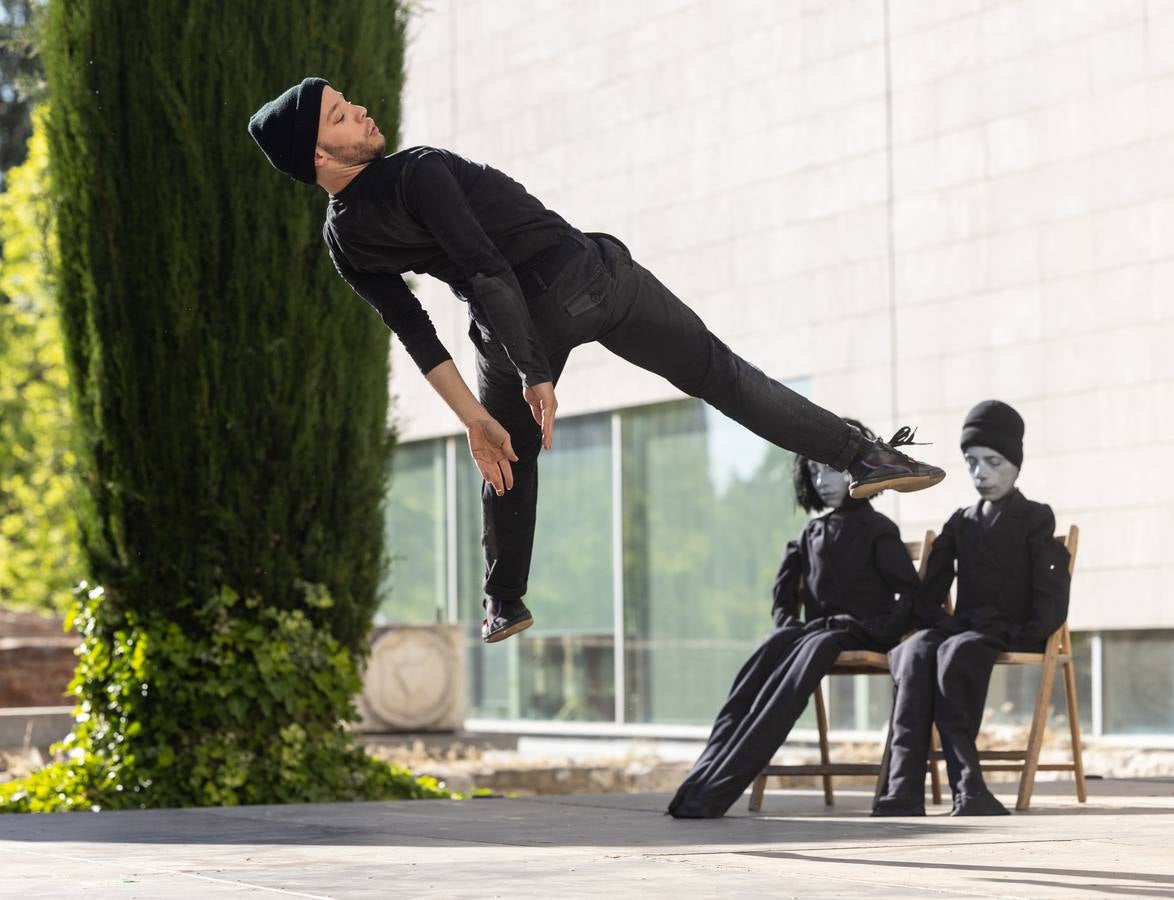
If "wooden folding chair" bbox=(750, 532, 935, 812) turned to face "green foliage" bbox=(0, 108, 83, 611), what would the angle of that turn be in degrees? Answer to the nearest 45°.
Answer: approximately 90° to its right

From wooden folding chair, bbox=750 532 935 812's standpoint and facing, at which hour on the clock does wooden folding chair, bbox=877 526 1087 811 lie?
wooden folding chair, bbox=877 526 1087 811 is roughly at 8 o'clock from wooden folding chair, bbox=750 532 935 812.

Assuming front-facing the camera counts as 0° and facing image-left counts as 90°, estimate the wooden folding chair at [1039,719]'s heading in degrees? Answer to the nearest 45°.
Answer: approximately 45°

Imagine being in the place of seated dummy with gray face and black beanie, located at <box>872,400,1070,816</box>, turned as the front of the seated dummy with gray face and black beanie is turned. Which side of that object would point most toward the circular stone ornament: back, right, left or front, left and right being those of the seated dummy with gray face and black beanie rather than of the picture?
right

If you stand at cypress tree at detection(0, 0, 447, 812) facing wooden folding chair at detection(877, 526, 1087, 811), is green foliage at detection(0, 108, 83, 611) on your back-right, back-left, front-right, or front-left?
back-left

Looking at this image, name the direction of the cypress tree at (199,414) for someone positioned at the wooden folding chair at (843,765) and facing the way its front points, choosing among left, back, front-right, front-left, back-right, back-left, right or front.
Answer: front-right

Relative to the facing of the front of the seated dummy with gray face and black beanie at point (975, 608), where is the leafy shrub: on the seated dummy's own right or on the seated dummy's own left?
on the seated dummy's own right

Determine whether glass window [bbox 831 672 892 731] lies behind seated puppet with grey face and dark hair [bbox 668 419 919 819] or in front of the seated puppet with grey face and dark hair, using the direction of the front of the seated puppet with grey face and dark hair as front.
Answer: behind

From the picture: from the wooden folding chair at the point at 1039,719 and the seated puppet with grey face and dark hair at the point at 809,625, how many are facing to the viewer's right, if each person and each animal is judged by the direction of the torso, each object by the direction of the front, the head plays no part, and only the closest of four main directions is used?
0

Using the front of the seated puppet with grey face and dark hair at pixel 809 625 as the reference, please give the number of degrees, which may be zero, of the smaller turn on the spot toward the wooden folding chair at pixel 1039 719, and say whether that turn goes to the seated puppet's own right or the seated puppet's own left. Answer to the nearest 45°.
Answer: approximately 135° to the seated puppet's own left
